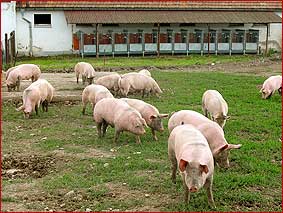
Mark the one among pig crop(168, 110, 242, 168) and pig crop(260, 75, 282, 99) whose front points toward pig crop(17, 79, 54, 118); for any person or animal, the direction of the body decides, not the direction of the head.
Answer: pig crop(260, 75, 282, 99)

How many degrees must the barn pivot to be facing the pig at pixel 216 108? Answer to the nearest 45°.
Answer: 0° — it already faces it

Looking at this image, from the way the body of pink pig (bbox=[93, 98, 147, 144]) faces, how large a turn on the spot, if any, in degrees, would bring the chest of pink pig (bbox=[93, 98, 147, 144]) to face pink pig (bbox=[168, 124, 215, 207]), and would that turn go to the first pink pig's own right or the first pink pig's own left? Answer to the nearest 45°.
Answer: approximately 45° to the first pink pig's own right

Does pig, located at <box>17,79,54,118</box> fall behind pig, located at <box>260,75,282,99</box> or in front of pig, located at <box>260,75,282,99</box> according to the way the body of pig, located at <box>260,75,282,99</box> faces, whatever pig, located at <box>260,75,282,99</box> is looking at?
in front

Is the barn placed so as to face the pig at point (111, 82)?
yes

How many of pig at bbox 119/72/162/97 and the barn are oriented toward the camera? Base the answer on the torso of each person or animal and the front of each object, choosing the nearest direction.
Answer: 1

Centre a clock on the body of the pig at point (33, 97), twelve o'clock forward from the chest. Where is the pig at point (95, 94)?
the pig at point (95, 94) is roughly at 8 o'clock from the pig at point (33, 97).

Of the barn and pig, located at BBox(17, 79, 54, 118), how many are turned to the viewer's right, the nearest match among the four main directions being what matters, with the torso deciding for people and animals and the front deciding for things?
0

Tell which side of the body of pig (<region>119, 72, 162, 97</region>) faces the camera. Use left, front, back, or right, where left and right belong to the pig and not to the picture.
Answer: right
